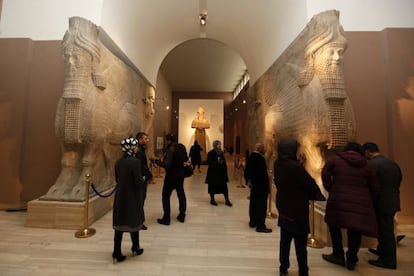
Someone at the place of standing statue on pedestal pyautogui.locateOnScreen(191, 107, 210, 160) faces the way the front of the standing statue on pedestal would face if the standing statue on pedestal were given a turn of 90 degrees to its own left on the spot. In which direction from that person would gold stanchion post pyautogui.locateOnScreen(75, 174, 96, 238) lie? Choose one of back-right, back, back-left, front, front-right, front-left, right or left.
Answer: right

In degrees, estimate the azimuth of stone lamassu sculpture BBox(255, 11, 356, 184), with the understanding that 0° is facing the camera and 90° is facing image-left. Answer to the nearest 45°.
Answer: approximately 315°

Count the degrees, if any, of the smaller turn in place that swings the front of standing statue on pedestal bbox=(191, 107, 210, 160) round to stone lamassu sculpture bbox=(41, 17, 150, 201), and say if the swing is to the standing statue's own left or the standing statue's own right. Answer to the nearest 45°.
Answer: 0° — it already faces it

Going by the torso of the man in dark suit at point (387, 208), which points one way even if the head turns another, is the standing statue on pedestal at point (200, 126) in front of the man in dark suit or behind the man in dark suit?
in front

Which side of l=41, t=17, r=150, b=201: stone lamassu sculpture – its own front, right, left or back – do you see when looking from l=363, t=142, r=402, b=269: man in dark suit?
left

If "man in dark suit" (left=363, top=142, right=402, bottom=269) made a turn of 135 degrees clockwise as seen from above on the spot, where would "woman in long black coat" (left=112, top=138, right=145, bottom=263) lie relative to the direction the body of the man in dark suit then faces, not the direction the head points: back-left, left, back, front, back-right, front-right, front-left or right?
back

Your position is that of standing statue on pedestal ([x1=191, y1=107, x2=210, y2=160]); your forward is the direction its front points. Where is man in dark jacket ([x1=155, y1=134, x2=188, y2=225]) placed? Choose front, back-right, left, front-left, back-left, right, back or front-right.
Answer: front

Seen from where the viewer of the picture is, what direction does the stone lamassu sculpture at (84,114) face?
facing the viewer and to the left of the viewer

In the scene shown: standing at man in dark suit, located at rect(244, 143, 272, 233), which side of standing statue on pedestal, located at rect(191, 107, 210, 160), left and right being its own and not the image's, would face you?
front

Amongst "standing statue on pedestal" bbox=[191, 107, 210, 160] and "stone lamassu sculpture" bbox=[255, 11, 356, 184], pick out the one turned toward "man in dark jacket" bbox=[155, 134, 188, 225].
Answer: the standing statue on pedestal

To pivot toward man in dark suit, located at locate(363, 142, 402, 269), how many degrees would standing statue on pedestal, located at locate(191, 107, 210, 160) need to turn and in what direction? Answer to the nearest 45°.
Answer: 0° — it already faces them

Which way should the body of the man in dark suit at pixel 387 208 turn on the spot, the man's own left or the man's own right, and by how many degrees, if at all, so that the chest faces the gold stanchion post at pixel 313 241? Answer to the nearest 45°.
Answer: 0° — they already face it

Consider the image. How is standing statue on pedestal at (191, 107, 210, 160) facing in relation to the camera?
toward the camera

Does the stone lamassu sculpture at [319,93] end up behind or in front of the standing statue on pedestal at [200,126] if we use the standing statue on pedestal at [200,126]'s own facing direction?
in front

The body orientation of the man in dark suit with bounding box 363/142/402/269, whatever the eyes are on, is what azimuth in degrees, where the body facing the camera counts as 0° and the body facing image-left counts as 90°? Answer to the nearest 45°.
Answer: approximately 90°

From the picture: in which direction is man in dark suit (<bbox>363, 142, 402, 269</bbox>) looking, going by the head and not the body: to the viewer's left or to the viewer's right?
to the viewer's left
